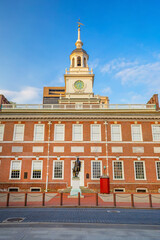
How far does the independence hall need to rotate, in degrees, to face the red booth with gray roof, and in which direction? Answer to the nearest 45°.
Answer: approximately 45° to its left

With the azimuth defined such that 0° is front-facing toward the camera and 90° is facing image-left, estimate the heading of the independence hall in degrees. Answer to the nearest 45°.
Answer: approximately 0°
